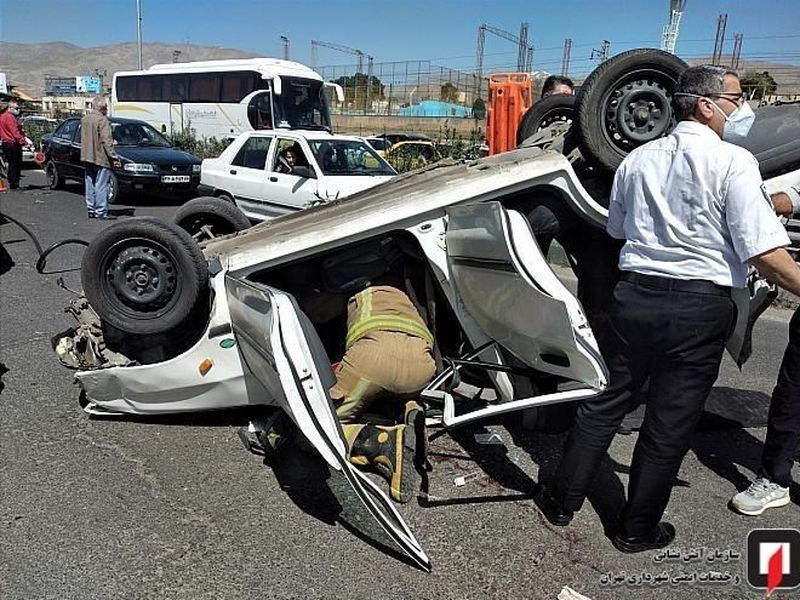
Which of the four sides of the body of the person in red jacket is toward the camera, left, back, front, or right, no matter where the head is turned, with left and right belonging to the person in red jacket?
right

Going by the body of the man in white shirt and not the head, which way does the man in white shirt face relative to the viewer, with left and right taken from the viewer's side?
facing away from the viewer and to the right of the viewer

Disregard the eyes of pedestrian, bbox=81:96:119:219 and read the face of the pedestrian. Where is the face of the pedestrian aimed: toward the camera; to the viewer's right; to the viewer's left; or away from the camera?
to the viewer's right

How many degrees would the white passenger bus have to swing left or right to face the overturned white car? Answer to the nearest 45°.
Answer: approximately 45° to its right

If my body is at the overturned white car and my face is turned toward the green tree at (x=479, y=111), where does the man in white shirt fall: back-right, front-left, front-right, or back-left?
back-right

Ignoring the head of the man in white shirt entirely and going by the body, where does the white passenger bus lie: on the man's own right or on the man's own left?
on the man's own left

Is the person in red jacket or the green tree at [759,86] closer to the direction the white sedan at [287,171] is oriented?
the green tree

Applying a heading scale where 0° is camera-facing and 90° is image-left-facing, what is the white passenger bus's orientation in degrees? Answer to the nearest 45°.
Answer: approximately 315°
